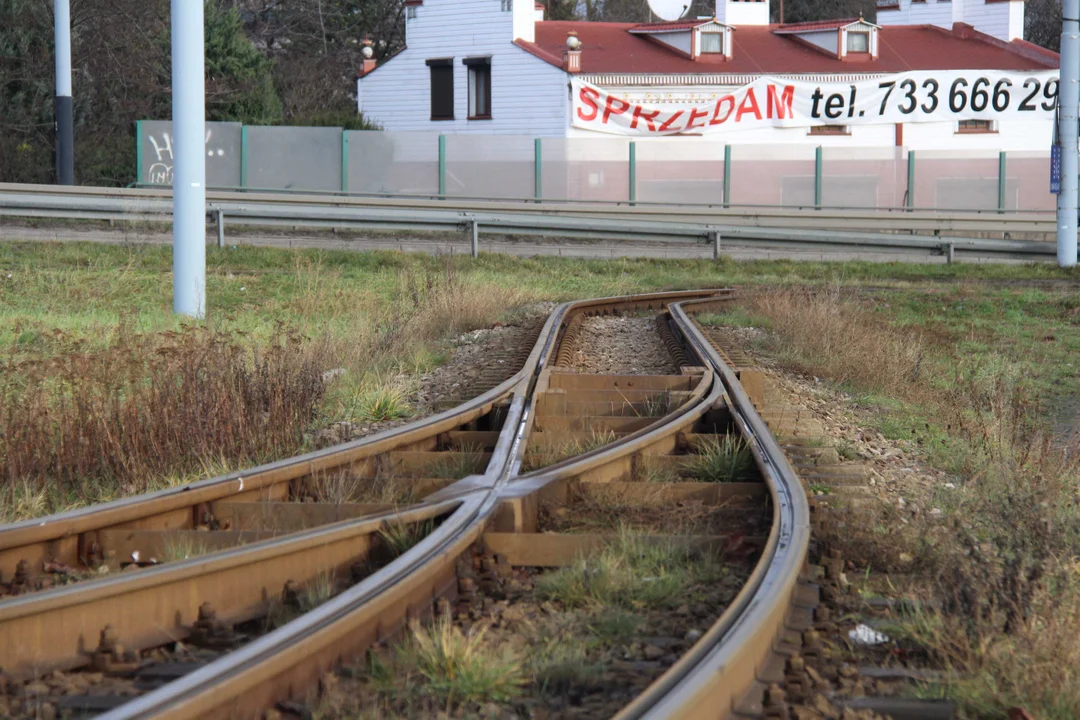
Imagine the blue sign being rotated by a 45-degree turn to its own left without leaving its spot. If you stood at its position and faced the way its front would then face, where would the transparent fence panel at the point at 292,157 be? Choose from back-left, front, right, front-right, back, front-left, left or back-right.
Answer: back-right

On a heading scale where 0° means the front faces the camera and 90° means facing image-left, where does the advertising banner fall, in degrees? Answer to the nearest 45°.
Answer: approximately 0°

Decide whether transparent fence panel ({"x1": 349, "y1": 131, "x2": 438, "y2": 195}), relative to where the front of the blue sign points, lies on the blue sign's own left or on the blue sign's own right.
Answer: on the blue sign's own right

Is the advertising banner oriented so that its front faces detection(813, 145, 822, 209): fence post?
yes

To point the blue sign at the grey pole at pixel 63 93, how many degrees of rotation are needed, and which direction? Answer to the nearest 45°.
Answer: approximately 90° to its right

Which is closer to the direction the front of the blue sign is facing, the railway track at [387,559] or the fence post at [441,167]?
the railway track

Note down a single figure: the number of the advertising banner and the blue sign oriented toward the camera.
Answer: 2

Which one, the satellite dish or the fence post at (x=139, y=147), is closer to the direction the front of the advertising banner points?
the fence post

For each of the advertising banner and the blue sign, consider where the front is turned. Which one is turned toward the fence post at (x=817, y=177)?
the advertising banner

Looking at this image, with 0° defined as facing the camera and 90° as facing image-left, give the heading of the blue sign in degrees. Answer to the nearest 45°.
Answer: approximately 0°

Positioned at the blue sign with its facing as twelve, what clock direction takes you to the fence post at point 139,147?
The fence post is roughly at 3 o'clock from the blue sign.

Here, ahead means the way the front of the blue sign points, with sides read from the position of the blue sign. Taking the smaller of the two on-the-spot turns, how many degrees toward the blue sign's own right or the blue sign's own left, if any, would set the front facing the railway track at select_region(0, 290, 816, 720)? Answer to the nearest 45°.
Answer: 0° — it already faces it
